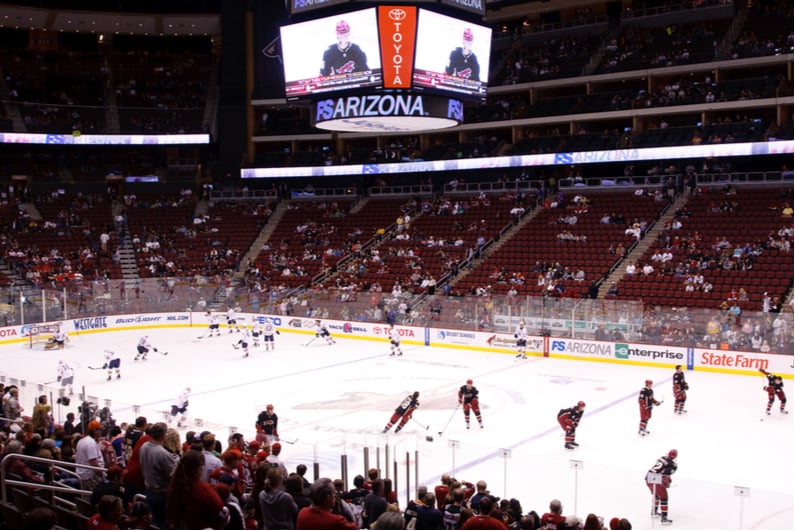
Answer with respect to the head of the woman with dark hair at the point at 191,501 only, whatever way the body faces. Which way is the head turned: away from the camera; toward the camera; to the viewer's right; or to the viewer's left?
away from the camera

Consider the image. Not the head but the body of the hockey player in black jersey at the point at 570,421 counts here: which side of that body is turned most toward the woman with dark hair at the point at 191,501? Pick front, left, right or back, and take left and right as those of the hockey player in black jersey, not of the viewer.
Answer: right
